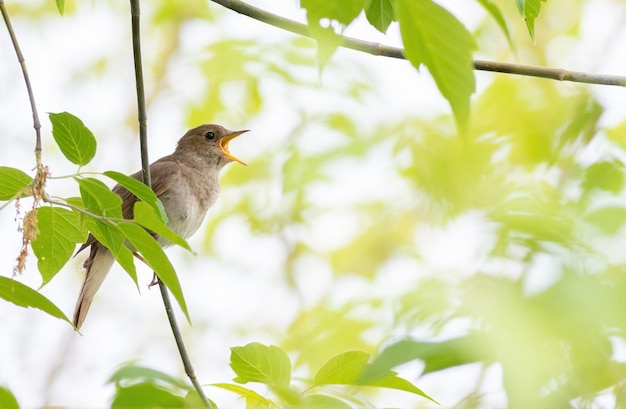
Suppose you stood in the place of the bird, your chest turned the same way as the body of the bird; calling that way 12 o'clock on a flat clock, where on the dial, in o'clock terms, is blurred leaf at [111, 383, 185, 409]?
The blurred leaf is roughly at 3 o'clock from the bird.

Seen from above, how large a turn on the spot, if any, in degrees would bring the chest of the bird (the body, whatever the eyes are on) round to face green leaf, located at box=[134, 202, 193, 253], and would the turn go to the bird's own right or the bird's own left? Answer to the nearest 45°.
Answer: approximately 90° to the bird's own right

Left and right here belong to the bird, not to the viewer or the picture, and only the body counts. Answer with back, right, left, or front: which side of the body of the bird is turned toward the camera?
right

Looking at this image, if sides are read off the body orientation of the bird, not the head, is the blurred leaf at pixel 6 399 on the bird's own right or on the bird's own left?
on the bird's own right

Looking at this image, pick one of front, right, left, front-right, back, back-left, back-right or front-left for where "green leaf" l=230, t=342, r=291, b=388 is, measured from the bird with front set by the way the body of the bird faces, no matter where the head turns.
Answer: front
